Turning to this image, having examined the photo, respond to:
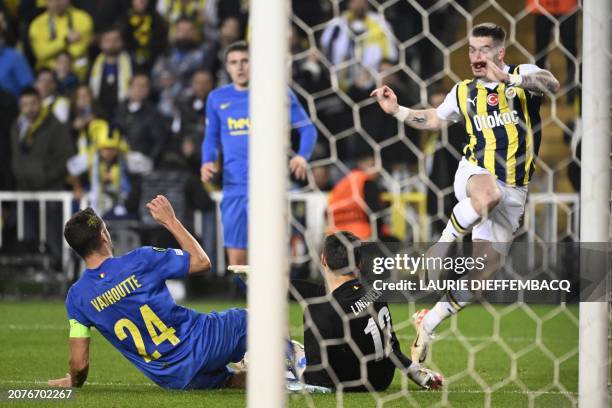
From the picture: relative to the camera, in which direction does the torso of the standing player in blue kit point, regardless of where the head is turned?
toward the camera

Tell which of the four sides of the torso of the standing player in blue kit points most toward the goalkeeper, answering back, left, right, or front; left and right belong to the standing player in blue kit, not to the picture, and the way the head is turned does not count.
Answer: front

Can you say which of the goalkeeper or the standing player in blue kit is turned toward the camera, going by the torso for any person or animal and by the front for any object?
the standing player in blue kit

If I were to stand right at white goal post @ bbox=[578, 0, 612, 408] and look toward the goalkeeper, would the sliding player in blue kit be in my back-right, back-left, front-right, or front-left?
front-left

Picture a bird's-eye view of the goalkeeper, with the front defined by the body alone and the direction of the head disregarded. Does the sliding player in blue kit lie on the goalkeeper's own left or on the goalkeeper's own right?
on the goalkeeper's own left

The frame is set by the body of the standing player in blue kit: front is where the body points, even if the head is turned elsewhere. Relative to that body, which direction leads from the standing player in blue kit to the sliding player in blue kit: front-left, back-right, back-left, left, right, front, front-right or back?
front

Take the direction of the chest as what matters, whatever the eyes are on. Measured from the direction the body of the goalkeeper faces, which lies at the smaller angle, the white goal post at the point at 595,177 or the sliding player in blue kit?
the sliding player in blue kit

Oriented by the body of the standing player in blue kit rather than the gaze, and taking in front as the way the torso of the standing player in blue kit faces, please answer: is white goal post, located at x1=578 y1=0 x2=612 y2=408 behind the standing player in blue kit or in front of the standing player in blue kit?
in front

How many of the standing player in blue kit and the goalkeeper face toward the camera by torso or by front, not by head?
1

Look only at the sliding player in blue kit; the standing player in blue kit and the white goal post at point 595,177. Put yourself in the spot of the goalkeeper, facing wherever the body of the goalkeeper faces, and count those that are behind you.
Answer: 1

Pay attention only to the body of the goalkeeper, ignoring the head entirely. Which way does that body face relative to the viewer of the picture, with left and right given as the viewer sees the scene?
facing away from the viewer and to the left of the viewer

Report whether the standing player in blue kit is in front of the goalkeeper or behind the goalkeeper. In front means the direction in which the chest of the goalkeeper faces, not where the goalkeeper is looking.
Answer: in front

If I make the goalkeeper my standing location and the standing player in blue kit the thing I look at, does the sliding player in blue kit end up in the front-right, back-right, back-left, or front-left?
front-left

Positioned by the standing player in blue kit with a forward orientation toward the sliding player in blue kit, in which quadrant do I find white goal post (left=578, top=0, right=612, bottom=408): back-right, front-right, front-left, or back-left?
front-left

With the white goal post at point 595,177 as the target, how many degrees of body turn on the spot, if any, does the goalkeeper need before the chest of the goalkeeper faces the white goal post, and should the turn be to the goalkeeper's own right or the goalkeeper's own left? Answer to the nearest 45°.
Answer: approximately 180°
